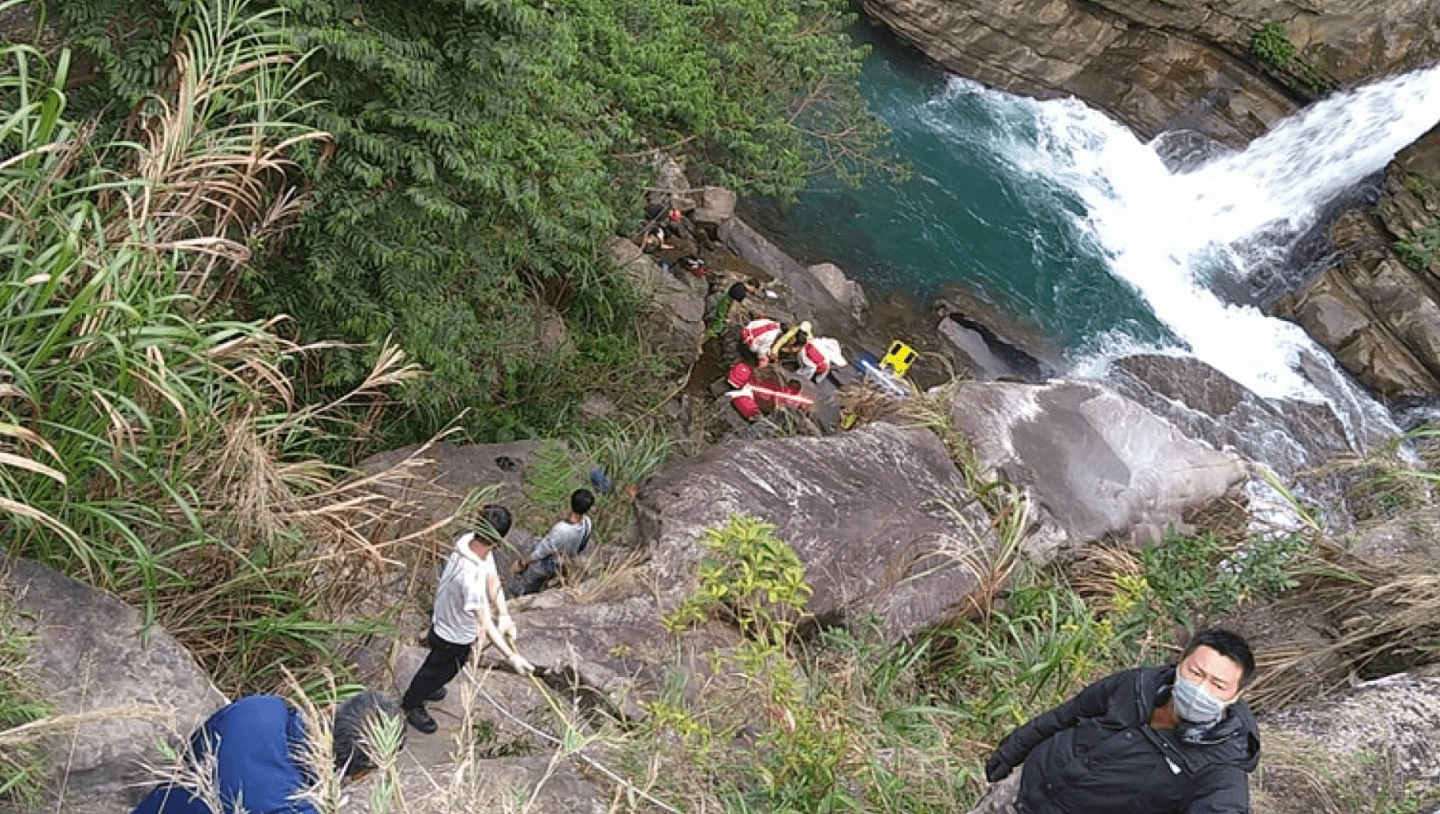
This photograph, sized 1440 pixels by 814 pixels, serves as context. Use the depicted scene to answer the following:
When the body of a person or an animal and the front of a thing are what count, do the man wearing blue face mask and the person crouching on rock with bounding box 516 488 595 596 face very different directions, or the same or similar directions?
very different directions

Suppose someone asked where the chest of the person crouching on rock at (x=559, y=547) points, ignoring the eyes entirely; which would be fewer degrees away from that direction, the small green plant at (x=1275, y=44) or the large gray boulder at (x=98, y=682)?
the small green plant

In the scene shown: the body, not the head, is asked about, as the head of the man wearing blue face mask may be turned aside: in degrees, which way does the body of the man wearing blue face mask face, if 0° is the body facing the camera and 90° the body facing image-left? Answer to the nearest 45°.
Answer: approximately 0°

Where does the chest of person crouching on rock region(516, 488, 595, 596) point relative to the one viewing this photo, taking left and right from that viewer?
facing away from the viewer and to the right of the viewer

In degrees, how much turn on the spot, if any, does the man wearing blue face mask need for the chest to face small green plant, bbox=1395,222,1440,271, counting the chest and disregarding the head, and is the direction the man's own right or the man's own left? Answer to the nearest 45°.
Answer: approximately 180°

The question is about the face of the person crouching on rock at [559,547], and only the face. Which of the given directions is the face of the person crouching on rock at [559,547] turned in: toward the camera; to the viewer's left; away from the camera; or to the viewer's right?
away from the camera

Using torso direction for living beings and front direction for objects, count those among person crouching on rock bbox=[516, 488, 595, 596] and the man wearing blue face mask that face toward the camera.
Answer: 1

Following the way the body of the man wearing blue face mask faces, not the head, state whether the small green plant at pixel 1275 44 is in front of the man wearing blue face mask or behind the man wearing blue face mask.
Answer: behind

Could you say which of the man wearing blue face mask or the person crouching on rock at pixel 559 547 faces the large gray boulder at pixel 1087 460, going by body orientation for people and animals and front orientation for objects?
the person crouching on rock
